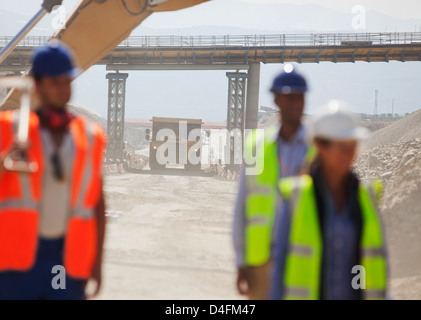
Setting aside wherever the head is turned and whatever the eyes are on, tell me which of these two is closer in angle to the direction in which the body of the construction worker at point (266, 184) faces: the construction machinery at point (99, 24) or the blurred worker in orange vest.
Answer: the blurred worker in orange vest

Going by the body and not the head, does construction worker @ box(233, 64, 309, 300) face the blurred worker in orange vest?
no

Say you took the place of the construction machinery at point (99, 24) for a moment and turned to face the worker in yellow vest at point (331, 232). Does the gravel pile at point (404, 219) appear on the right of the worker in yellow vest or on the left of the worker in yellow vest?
left

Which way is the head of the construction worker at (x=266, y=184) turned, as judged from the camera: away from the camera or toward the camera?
toward the camera

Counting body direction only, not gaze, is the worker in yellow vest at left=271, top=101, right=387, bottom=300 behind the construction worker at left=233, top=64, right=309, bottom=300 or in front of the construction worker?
in front

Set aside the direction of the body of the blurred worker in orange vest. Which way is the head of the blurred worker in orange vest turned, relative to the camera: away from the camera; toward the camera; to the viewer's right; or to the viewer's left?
toward the camera

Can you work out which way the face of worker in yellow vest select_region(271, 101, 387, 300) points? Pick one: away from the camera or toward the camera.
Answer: toward the camera

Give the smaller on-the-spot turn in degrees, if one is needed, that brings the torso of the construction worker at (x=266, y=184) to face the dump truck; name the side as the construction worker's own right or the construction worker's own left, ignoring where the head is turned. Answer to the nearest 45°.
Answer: approximately 135° to the construction worker's own left

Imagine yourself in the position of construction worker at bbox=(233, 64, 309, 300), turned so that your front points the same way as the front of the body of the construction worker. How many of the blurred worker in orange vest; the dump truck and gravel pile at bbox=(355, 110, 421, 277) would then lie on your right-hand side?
1

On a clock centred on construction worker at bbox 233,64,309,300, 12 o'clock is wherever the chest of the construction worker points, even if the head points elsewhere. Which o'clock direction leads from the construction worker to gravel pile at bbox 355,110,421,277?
The gravel pile is roughly at 8 o'clock from the construction worker.

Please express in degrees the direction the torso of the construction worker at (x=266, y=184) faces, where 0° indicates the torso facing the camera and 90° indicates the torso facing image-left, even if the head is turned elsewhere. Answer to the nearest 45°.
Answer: approximately 315°
